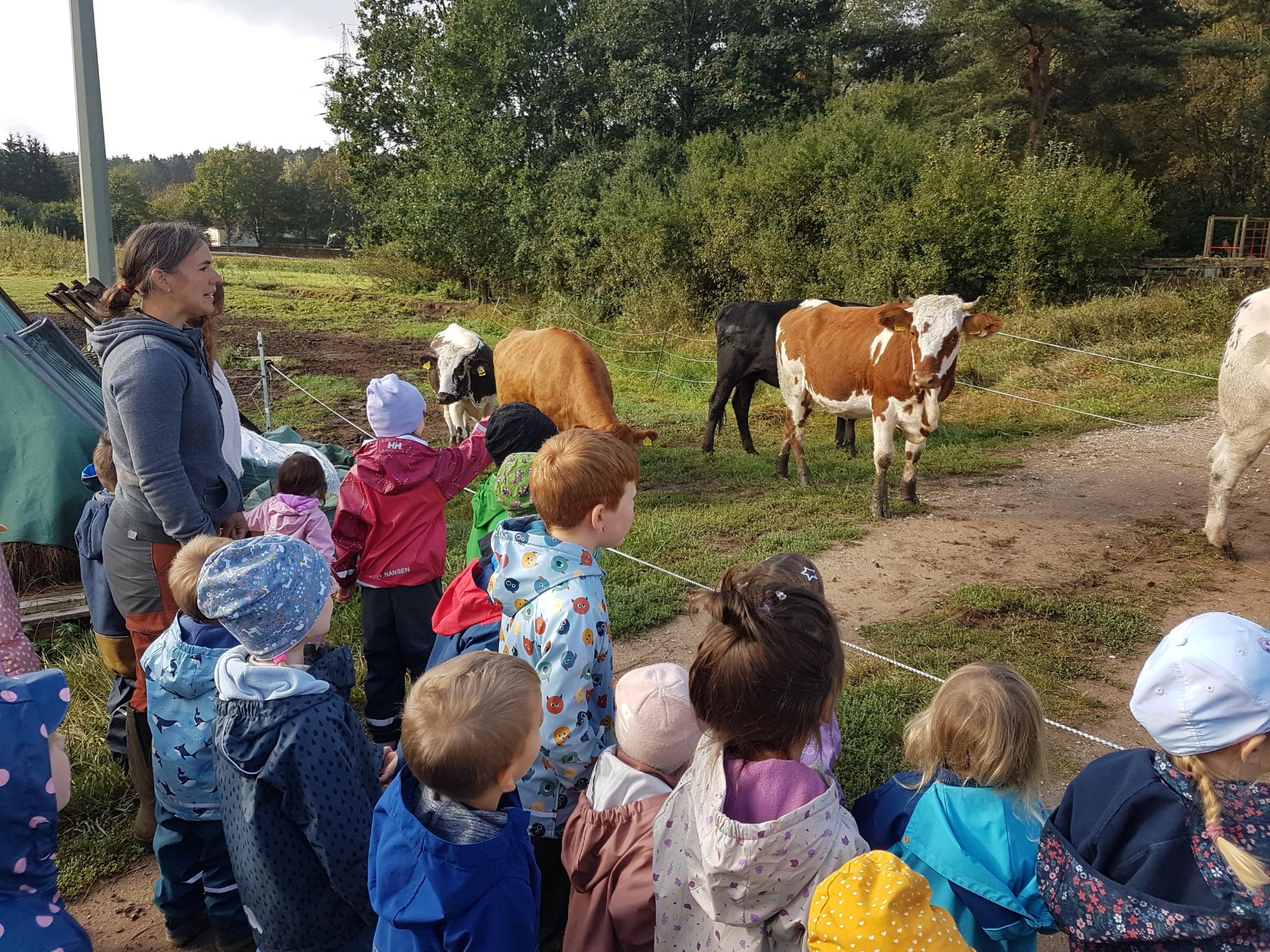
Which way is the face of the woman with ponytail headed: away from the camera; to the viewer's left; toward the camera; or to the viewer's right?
to the viewer's right

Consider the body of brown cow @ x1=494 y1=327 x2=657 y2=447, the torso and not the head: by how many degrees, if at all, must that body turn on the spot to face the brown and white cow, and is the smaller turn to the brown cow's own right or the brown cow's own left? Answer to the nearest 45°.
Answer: approximately 45° to the brown cow's own left

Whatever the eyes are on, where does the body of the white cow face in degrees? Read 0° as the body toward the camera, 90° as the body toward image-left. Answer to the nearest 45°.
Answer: approximately 270°

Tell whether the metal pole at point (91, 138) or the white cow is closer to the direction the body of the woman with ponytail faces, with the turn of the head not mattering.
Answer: the white cow

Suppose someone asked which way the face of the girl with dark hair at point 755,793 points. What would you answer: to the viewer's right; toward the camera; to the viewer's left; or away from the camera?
away from the camera

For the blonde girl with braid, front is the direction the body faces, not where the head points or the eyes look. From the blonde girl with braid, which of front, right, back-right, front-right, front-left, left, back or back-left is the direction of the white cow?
front-left

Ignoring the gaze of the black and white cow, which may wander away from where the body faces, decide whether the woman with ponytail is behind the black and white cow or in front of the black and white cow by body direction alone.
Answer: in front

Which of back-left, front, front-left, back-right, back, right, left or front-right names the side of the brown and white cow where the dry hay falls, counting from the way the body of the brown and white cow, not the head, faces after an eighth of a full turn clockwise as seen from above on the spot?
front-right

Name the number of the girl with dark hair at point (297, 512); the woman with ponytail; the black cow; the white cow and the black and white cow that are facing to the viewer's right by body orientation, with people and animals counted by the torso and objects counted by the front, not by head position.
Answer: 3

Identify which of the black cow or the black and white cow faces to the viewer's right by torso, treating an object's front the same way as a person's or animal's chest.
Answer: the black cow

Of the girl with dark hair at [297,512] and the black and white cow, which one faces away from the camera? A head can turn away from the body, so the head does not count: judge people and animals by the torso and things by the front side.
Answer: the girl with dark hair

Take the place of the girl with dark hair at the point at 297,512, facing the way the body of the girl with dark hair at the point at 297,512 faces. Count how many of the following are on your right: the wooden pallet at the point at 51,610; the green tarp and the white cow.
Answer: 1

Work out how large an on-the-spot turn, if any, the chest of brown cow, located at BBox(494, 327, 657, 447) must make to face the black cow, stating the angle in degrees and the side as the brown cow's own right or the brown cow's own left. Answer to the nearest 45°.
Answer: approximately 90° to the brown cow's own left

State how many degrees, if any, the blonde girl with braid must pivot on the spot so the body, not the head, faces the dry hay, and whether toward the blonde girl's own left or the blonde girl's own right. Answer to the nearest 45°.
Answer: approximately 135° to the blonde girl's own left

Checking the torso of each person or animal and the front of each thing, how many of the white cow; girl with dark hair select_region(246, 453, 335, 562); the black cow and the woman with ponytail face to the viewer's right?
3

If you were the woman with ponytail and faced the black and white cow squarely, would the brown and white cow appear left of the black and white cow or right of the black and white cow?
right

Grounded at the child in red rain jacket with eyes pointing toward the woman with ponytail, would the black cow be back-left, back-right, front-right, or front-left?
back-right
